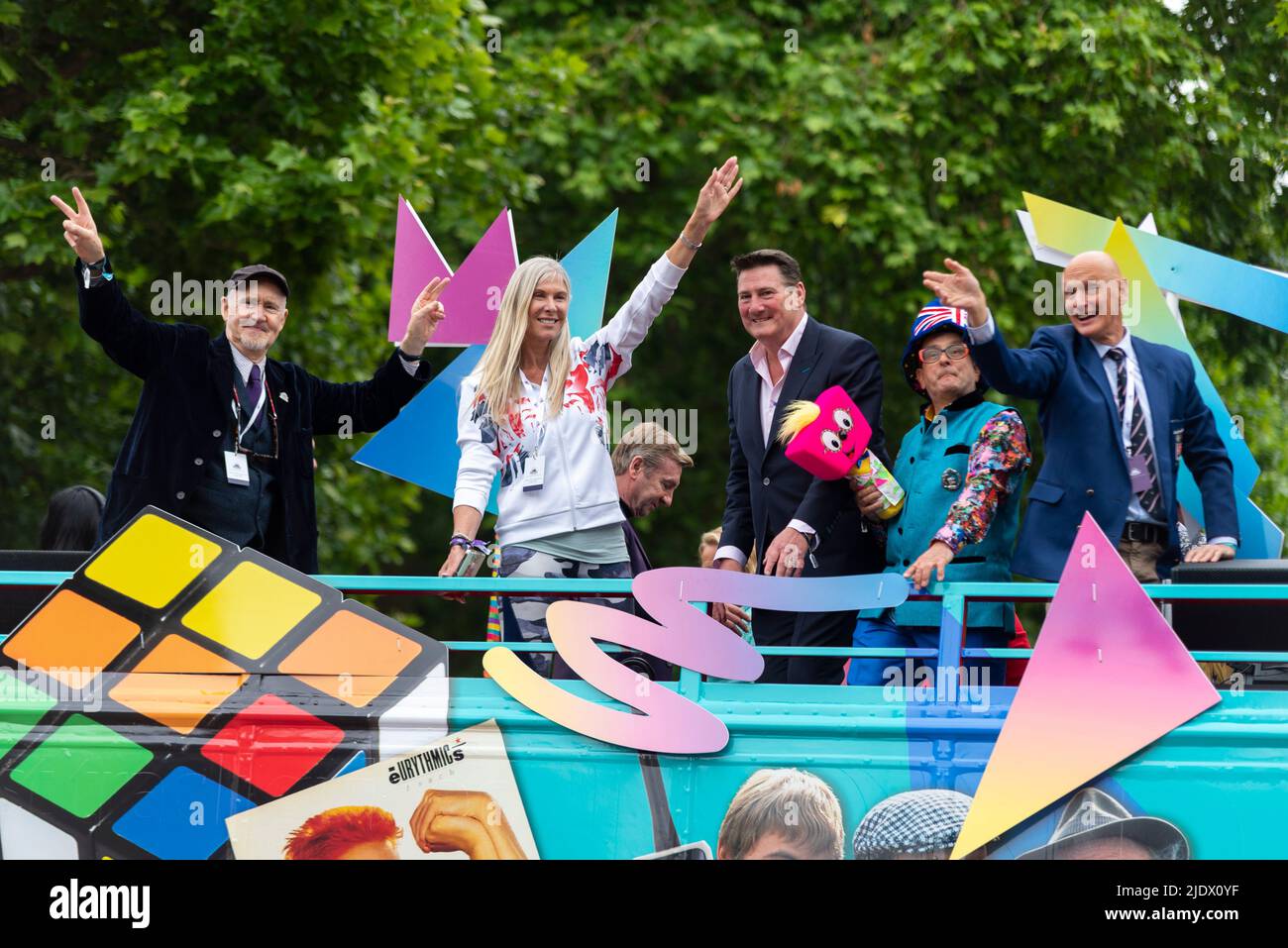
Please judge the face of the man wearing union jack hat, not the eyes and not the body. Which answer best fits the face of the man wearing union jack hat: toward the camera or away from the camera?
toward the camera

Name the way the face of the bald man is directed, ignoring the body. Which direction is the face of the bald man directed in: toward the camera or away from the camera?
toward the camera

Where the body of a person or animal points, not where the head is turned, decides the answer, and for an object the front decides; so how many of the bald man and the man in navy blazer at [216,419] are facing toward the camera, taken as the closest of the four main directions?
2

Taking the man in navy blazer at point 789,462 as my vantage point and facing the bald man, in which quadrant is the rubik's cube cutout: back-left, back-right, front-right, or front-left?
back-right

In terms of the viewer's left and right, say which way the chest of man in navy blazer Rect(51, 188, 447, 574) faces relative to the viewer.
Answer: facing the viewer

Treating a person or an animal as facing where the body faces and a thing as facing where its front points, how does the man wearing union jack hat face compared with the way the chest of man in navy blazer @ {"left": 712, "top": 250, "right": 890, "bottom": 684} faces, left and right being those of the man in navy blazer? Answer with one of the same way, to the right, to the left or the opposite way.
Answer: the same way

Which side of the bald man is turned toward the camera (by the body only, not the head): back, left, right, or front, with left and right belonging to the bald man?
front

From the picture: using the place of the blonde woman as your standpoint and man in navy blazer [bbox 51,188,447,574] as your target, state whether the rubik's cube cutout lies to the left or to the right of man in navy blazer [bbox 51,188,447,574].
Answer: left

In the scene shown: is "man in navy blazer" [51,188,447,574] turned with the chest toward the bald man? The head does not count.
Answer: no

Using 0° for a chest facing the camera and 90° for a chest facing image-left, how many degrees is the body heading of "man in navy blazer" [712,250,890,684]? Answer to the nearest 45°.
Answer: approximately 45°

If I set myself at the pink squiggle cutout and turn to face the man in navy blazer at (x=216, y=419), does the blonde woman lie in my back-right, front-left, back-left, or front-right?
front-right

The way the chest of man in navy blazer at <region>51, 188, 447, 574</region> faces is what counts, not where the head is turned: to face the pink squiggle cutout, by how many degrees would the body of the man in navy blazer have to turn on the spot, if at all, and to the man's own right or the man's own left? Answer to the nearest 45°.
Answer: approximately 45° to the man's own left

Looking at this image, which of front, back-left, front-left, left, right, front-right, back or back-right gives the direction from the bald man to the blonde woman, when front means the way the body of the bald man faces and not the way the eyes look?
right

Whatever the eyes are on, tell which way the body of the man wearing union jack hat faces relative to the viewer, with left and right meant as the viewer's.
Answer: facing the viewer and to the left of the viewer

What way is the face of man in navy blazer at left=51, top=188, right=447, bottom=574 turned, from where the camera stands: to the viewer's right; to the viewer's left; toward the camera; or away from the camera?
toward the camera
